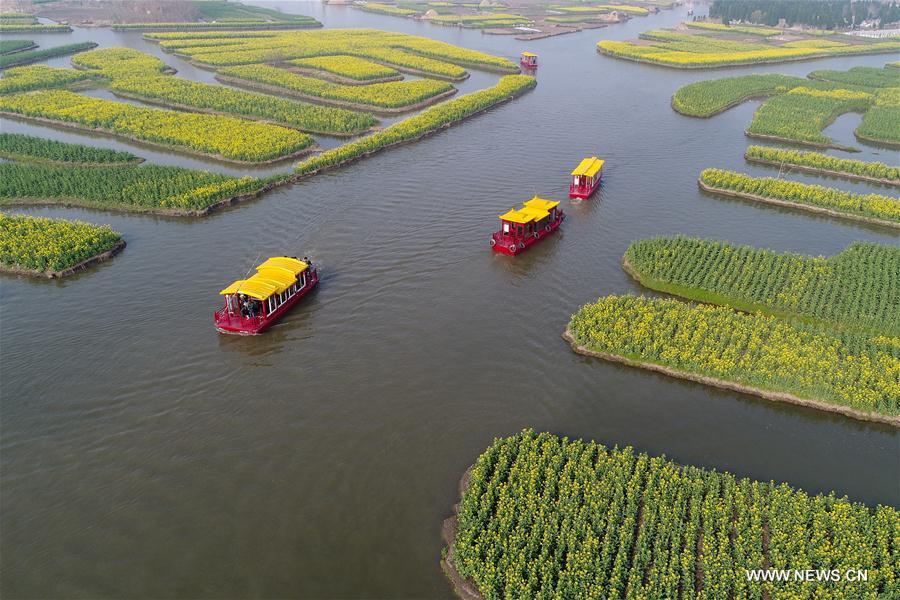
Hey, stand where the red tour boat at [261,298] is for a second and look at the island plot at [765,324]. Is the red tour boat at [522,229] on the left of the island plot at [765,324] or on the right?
left

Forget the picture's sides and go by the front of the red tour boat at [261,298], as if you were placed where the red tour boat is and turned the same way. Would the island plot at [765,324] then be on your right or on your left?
on your left

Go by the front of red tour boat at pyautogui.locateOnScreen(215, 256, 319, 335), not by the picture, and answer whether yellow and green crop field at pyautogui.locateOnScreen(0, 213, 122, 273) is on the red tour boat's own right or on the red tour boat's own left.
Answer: on the red tour boat's own right

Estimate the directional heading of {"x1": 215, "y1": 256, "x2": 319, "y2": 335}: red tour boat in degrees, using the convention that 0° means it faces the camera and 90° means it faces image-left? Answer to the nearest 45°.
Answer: approximately 45°

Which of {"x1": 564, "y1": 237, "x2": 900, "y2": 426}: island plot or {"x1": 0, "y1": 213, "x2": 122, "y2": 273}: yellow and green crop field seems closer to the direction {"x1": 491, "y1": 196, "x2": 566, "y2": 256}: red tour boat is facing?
the yellow and green crop field

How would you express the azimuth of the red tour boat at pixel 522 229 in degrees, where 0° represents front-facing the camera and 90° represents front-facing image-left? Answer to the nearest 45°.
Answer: approximately 45°

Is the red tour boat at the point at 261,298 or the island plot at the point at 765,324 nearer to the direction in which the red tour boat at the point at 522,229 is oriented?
the red tour boat
